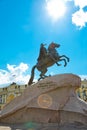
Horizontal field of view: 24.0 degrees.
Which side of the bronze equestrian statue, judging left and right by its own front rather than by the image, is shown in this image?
right
